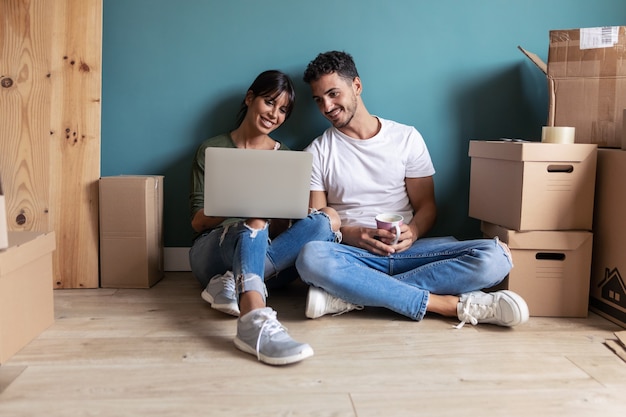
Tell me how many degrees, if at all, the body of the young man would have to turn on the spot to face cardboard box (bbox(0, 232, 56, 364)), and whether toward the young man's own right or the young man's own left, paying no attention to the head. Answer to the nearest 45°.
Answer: approximately 45° to the young man's own right

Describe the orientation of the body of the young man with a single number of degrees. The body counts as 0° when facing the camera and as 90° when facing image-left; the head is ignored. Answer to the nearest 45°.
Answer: approximately 0°

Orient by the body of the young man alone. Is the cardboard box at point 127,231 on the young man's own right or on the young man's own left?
on the young man's own right

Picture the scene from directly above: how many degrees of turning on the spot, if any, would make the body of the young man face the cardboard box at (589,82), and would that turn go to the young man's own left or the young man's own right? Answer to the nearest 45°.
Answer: approximately 90° to the young man's own left

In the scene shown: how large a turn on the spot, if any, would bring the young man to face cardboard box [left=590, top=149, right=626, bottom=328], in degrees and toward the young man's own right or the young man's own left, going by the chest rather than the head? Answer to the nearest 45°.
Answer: approximately 90° to the young man's own left
